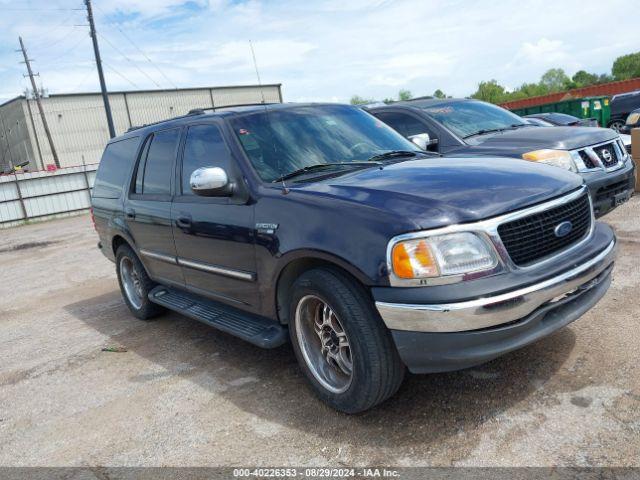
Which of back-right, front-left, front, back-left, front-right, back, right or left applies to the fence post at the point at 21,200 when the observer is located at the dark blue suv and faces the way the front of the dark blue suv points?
back

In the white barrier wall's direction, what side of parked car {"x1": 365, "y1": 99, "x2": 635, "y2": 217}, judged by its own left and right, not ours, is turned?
back

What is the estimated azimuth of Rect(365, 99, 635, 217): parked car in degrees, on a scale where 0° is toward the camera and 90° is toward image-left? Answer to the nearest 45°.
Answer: approximately 315°

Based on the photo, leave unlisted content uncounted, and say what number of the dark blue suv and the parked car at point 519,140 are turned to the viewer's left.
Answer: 0

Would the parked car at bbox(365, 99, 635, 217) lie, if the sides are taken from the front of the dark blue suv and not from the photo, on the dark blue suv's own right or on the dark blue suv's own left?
on the dark blue suv's own left

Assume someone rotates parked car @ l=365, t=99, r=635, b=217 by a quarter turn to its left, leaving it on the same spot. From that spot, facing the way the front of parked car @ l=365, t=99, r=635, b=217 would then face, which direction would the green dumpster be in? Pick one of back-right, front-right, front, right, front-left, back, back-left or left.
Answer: front-left

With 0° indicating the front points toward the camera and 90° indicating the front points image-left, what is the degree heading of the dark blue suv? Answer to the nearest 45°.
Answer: approximately 315°

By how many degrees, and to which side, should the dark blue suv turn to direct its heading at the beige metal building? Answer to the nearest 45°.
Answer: approximately 180°

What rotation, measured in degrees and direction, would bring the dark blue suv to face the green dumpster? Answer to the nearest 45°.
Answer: approximately 90° to its left

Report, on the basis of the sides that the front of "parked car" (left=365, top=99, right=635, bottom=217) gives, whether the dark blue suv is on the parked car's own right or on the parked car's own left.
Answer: on the parked car's own right

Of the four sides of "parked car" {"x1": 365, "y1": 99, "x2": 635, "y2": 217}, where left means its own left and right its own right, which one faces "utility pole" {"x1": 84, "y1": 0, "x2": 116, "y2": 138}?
back
